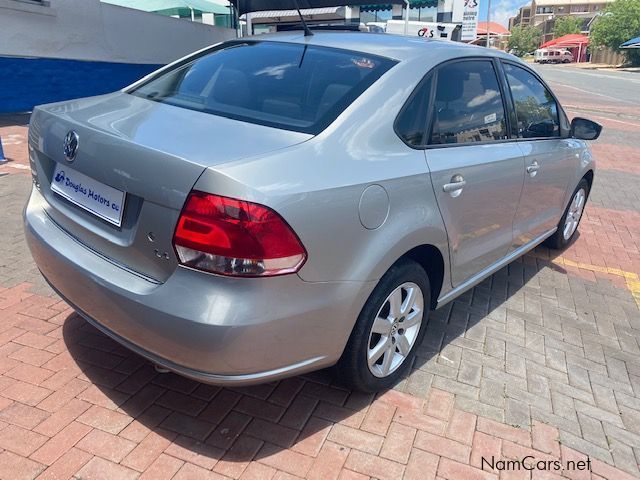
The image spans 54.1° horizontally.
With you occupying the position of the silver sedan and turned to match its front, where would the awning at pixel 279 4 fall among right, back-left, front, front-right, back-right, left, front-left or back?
front-left

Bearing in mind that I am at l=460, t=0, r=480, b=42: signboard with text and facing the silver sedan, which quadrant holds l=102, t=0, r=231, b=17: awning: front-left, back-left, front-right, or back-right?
front-right

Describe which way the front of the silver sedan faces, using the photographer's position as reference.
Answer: facing away from the viewer and to the right of the viewer

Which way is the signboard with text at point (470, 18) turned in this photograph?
toward the camera

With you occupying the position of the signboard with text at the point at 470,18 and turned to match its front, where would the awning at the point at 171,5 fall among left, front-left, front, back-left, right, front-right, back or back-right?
front-right

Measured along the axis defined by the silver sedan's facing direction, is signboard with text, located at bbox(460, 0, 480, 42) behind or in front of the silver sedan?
in front

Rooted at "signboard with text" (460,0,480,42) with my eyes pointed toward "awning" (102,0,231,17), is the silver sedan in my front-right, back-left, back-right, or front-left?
front-left

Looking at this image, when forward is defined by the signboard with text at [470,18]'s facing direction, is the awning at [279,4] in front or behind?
in front

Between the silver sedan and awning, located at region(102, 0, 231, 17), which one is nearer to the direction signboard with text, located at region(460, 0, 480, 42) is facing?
the silver sedan

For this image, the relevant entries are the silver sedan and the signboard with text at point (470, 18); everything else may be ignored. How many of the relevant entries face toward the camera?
1

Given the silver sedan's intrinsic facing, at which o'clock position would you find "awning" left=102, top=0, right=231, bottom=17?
The awning is roughly at 10 o'clock from the silver sedan.

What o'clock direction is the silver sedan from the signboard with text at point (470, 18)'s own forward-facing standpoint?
The silver sedan is roughly at 12 o'clock from the signboard with text.
